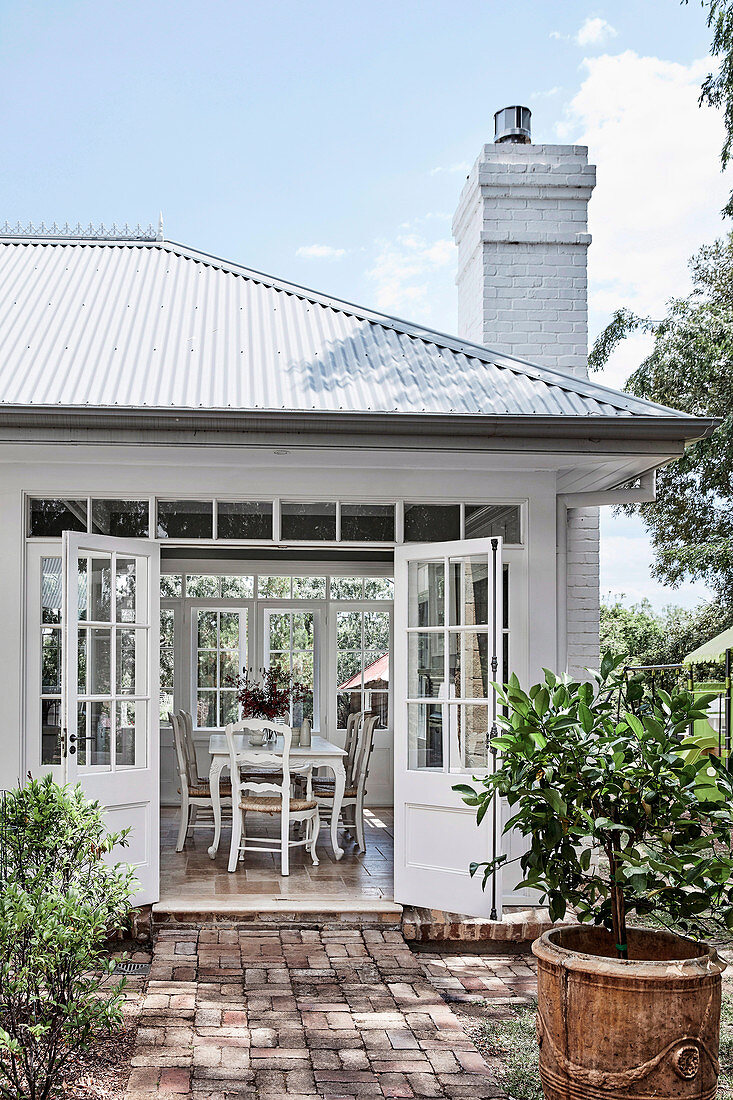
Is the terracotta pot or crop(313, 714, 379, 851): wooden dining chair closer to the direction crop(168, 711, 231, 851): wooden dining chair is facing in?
the wooden dining chair

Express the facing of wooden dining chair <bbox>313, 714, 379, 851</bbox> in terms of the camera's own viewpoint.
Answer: facing to the left of the viewer

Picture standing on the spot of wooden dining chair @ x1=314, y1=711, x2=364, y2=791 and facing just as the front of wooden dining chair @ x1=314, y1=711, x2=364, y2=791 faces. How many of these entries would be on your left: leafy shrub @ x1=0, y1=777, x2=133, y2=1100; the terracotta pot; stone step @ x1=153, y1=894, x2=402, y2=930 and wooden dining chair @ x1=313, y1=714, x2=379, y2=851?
4

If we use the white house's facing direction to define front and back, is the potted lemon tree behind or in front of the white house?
in front

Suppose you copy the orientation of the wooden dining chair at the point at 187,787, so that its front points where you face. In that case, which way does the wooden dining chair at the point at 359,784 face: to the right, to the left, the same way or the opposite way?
the opposite way

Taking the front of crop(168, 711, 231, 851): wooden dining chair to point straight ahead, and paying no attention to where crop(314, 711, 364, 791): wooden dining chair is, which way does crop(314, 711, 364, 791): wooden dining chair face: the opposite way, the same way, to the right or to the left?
the opposite way

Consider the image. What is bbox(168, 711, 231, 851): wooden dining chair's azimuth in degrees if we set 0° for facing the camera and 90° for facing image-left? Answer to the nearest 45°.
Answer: approximately 270°

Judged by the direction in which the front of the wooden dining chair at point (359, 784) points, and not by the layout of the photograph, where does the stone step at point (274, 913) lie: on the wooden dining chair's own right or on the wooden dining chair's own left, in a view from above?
on the wooden dining chair's own left

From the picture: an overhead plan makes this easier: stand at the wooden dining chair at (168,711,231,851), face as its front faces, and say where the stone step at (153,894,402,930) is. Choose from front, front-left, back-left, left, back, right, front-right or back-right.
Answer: right

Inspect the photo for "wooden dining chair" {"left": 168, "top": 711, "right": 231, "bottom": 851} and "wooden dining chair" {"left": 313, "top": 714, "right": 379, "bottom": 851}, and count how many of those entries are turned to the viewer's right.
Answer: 1

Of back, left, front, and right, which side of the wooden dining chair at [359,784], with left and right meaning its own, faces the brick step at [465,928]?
left

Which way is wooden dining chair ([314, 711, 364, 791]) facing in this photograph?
to the viewer's left
